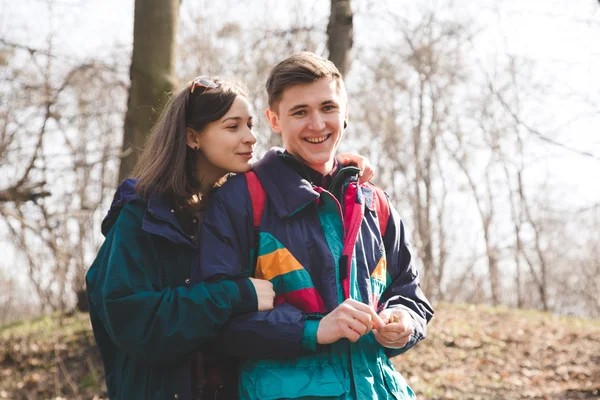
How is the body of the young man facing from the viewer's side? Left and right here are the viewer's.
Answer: facing the viewer and to the right of the viewer

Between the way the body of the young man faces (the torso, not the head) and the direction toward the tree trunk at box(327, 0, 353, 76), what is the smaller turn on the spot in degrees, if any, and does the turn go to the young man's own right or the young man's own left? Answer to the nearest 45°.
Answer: approximately 135° to the young man's own left

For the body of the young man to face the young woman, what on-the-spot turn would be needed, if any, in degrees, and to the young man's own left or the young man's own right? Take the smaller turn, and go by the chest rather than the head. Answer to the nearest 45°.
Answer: approximately 135° to the young man's own right

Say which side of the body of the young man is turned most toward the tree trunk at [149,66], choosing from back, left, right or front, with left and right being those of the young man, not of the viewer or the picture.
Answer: back

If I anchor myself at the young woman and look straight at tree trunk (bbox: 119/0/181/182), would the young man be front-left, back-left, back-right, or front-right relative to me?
back-right
